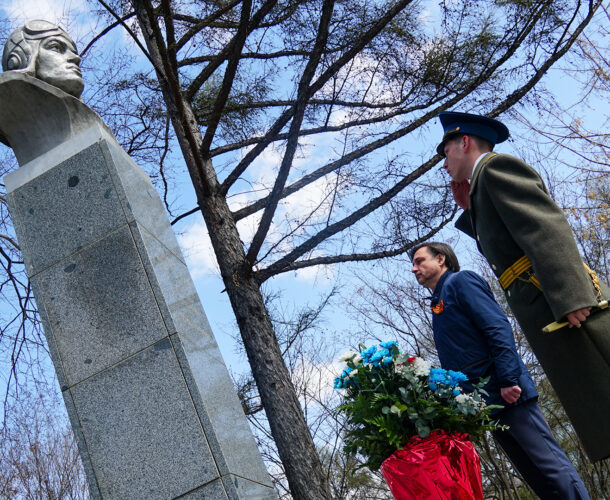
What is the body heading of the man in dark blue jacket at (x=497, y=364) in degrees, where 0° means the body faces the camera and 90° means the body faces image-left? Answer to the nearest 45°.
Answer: approximately 90°

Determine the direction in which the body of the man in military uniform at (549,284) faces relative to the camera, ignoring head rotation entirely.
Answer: to the viewer's left

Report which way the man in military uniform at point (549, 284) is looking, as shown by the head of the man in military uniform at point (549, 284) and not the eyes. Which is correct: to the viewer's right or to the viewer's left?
to the viewer's left

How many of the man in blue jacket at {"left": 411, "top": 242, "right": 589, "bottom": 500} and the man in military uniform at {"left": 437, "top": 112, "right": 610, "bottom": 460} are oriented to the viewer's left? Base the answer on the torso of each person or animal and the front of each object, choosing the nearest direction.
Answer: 2

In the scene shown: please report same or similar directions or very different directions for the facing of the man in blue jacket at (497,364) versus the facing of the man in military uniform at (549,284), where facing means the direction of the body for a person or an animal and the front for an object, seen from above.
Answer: same or similar directions
